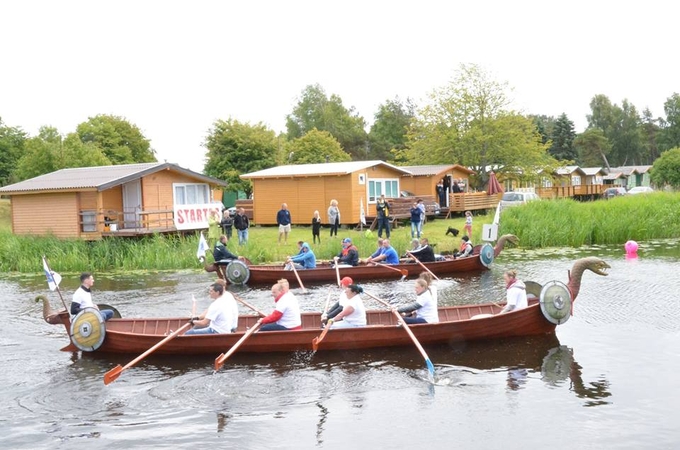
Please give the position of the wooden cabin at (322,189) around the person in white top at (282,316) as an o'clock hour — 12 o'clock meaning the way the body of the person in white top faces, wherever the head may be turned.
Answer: The wooden cabin is roughly at 3 o'clock from the person in white top.

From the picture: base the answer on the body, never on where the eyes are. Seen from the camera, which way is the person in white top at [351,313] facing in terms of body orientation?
to the viewer's left

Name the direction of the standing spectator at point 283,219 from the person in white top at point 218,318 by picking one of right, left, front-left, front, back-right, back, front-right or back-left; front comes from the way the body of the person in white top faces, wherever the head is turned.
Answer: right

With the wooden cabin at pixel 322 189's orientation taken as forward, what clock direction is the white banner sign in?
The white banner sign is roughly at 3 o'clock from the wooden cabin.

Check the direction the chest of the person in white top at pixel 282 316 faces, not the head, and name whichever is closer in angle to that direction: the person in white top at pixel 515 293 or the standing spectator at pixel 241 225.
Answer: the standing spectator

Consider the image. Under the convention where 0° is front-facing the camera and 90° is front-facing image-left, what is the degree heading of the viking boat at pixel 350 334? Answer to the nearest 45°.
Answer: approximately 270°

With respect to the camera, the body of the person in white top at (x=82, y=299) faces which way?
to the viewer's right

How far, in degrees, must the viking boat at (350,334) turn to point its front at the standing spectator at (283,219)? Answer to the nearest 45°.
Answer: approximately 90° to its left

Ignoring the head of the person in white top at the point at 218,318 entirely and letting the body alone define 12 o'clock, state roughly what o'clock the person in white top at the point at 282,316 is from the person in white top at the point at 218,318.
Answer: the person in white top at the point at 282,316 is roughly at 6 o'clock from the person in white top at the point at 218,318.

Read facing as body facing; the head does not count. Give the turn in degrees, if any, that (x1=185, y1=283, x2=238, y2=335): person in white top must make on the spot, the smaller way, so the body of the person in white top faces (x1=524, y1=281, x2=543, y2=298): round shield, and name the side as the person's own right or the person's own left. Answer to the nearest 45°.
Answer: approximately 180°

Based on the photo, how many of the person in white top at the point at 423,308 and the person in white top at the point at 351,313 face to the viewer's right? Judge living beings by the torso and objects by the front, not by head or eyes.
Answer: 0

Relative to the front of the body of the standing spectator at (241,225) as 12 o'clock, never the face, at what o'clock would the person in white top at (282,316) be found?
The person in white top is roughly at 12 o'clock from the standing spectator.

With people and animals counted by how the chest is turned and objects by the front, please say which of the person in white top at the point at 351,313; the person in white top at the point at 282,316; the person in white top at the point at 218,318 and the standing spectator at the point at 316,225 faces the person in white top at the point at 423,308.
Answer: the standing spectator

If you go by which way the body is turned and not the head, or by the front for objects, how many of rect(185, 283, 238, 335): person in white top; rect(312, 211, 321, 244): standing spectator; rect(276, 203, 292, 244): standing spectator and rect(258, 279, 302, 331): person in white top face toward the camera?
2

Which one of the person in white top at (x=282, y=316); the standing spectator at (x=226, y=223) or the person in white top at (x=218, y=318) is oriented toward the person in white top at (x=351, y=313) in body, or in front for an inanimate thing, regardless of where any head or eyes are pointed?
the standing spectator

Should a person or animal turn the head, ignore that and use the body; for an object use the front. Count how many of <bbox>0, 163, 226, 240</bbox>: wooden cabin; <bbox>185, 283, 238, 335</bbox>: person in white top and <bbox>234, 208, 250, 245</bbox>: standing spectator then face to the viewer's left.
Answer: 1

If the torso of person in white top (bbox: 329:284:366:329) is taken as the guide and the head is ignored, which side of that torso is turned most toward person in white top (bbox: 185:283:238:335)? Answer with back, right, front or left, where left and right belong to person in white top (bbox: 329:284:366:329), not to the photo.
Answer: front

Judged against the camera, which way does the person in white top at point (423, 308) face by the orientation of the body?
to the viewer's left

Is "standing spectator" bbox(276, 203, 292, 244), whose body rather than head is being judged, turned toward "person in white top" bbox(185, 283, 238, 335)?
yes

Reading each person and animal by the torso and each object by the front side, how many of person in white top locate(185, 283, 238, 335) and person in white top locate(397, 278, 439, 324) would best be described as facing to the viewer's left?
2
